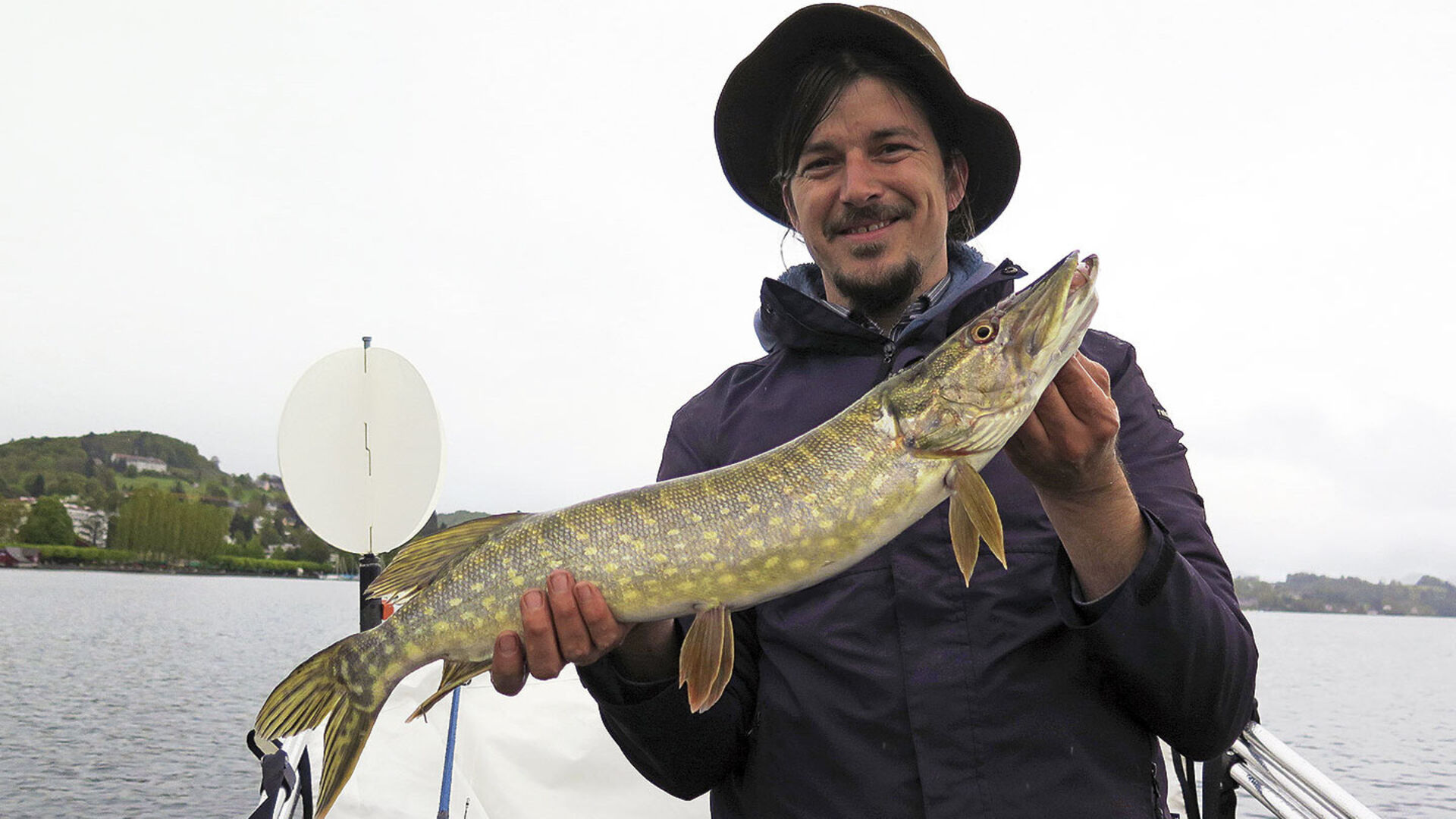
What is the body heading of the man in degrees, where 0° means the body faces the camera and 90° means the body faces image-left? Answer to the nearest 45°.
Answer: approximately 0°

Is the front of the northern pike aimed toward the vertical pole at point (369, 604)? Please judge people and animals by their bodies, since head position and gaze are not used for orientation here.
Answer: no

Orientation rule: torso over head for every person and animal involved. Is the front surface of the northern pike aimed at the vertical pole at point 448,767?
no

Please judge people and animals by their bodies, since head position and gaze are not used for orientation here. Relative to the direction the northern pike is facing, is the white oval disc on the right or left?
on its left

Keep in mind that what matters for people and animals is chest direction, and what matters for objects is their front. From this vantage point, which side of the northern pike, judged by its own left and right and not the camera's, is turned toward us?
right

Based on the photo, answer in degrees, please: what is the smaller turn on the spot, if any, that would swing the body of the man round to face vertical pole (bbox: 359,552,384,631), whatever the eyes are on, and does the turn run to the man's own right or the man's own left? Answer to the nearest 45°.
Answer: approximately 135° to the man's own right
